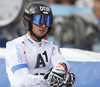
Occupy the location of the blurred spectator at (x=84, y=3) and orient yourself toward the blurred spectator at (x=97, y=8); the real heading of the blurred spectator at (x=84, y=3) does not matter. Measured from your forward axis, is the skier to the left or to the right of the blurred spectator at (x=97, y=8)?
right

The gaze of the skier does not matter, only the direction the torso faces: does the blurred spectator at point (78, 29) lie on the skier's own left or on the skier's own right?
on the skier's own left

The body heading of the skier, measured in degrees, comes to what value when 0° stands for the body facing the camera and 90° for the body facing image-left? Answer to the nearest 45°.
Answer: approximately 315°

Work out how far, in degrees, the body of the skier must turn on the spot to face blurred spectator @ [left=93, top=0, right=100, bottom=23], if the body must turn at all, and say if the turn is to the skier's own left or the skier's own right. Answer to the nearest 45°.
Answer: approximately 135° to the skier's own left

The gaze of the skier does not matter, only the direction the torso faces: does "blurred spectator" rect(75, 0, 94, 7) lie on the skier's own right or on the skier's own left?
on the skier's own left
